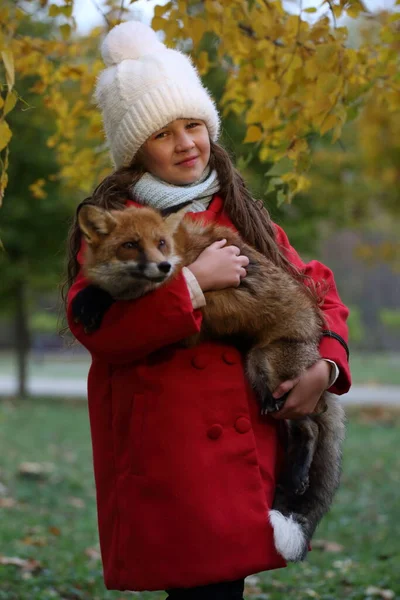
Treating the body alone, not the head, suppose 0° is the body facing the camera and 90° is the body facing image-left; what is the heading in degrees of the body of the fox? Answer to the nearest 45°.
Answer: approximately 90°

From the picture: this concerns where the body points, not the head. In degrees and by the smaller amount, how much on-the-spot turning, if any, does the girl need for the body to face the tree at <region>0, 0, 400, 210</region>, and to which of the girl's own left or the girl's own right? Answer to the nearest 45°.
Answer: approximately 135° to the girl's own left
